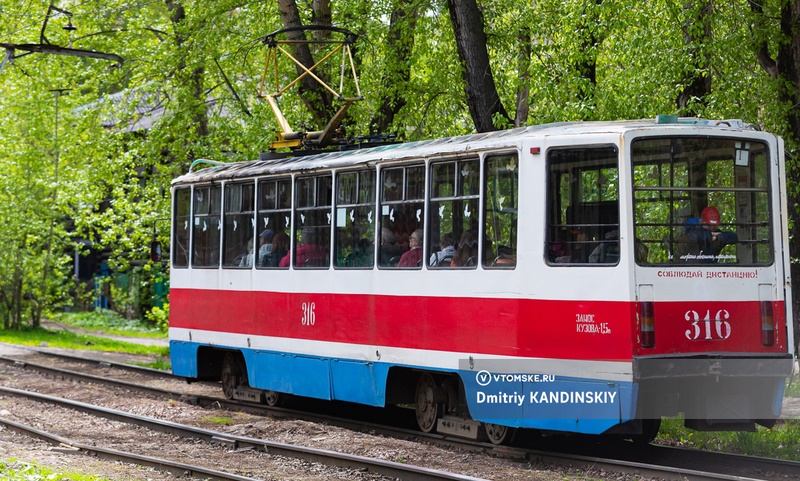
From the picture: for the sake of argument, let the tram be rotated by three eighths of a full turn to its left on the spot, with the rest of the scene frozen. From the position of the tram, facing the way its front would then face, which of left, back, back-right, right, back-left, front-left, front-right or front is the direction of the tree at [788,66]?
back-left

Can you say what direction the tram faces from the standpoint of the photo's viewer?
facing away from the viewer and to the left of the viewer
